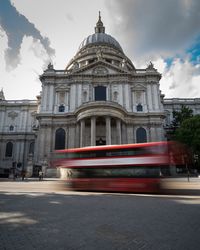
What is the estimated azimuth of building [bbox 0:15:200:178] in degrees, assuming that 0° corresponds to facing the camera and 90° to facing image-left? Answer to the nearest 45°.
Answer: approximately 0°

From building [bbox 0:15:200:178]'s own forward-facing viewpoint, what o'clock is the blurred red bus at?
The blurred red bus is roughly at 12 o'clock from the building.

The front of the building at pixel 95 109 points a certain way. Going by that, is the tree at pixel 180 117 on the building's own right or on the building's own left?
on the building's own left

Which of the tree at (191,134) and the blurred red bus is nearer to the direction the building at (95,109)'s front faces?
the blurred red bus

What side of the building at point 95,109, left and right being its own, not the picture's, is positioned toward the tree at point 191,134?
left
